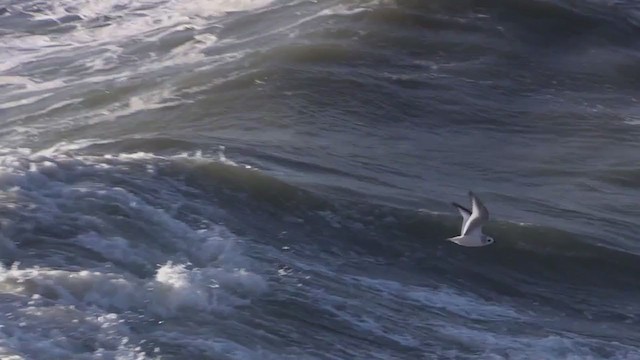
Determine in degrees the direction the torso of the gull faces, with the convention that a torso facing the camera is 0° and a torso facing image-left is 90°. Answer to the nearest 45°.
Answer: approximately 270°
